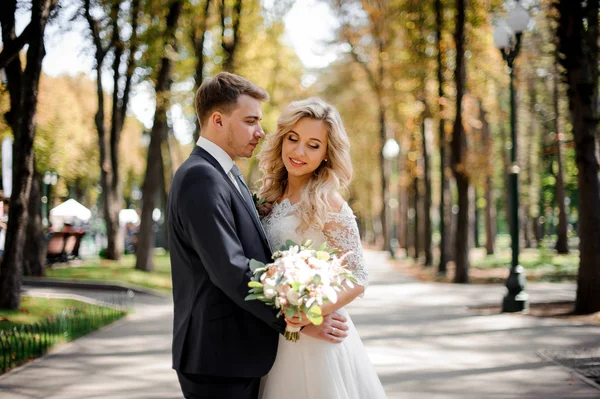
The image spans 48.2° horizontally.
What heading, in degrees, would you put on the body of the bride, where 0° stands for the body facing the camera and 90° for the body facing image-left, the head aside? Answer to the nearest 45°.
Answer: approximately 45°

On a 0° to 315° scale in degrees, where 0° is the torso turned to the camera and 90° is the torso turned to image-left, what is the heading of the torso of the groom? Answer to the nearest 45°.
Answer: approximately 270°

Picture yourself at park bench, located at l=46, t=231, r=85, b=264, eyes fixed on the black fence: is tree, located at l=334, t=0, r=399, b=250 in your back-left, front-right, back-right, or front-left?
back-left

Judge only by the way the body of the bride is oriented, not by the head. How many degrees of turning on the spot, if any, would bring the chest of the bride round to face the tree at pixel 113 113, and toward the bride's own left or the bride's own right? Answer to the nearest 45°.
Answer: approximately 135° to the bride's own right

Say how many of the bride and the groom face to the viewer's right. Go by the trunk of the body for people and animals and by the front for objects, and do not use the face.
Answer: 1

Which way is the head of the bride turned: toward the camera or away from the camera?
toward the camera

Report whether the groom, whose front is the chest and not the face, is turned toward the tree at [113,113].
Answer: no

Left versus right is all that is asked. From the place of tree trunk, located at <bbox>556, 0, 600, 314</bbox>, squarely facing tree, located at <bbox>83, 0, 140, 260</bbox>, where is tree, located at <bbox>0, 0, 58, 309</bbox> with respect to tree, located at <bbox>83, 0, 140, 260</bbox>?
left

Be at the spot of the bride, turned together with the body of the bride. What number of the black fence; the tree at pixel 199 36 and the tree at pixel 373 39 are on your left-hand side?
0

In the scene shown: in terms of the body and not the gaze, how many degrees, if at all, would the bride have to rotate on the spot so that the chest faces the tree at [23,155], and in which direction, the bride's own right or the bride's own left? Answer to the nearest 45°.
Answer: approximately 90° to the bride's own right

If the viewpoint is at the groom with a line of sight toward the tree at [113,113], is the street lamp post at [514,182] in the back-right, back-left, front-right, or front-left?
front-right

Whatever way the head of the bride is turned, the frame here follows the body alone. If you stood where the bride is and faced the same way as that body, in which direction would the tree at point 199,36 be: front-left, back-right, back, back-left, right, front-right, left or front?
back-right

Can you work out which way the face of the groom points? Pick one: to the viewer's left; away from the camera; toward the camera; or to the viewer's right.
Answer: to the viewer's right

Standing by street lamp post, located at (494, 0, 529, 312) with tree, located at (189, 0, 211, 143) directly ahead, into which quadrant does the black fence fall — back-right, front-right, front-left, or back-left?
front-left

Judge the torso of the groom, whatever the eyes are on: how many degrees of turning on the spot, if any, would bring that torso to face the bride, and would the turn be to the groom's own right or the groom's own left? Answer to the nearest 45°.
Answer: approximately 45° to the groom's own left

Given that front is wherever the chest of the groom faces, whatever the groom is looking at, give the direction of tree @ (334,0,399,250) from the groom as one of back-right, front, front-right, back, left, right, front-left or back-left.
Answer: left
